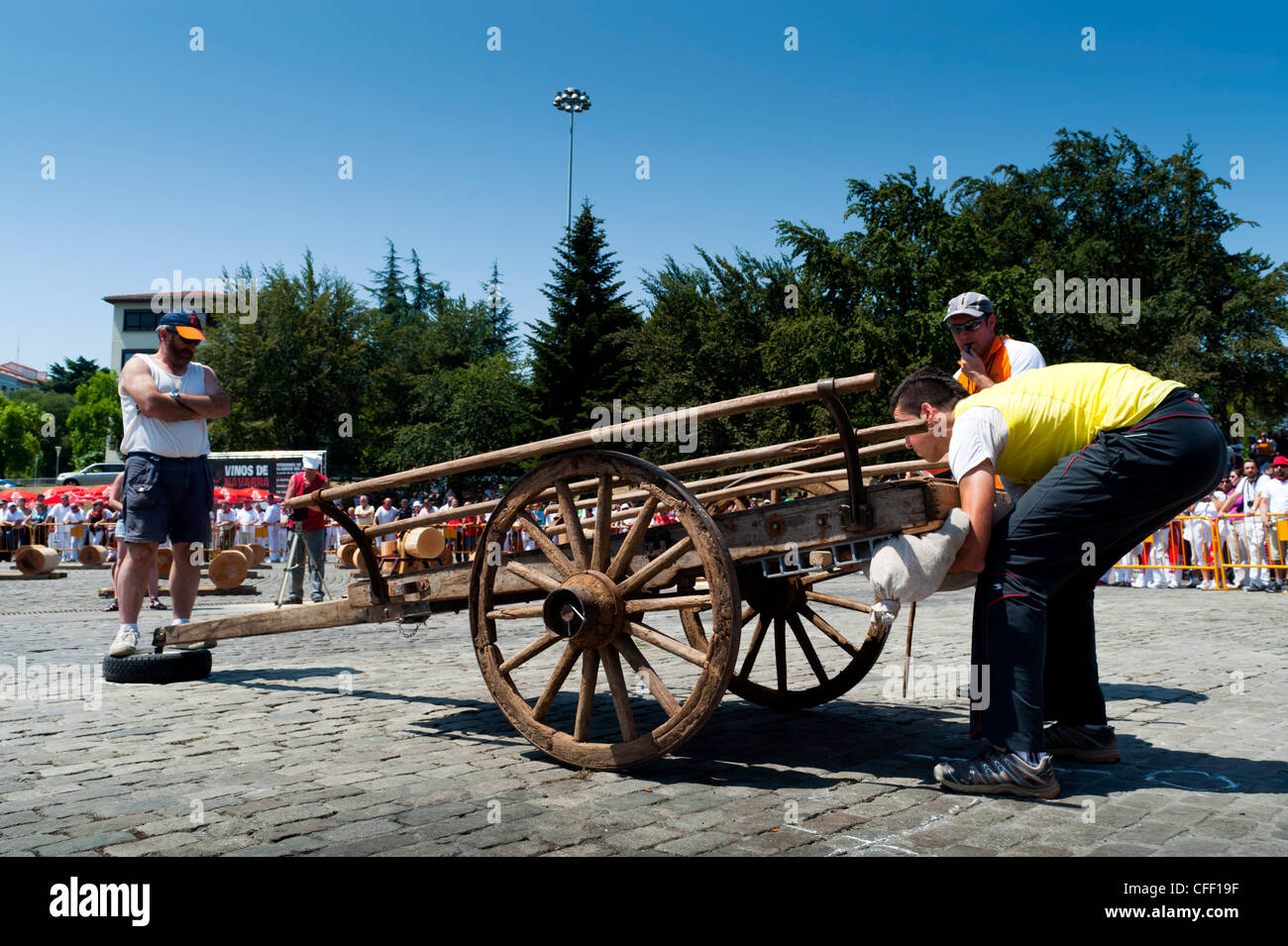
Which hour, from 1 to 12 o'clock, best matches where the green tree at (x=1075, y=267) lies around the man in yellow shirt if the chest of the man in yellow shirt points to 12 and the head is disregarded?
The green tree is roughly at 3 o'clock from the man in yellow shirt.

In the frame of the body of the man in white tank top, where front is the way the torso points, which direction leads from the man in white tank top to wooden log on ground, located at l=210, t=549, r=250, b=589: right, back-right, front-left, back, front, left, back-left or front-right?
back-left

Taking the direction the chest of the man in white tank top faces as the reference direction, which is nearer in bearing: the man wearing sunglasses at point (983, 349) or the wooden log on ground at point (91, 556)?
the man wearing sunglasses

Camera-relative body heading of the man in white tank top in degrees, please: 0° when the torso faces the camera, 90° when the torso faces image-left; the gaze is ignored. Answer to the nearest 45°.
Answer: approximately 315°

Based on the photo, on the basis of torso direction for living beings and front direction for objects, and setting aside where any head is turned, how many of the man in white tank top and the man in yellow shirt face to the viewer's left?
1

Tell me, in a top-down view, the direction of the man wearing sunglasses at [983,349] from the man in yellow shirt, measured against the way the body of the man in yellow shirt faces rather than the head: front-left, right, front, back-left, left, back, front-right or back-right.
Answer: right

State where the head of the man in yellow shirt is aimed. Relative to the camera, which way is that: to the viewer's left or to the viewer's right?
to the viewer's left

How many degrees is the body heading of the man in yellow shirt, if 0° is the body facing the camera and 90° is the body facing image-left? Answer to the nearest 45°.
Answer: approximately 90°

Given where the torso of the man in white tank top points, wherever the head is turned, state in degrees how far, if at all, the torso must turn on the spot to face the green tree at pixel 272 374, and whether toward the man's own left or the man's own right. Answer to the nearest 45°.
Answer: approximately 135° to the man's own left
